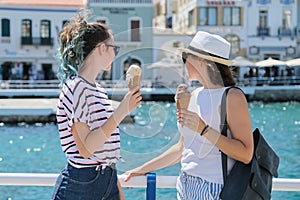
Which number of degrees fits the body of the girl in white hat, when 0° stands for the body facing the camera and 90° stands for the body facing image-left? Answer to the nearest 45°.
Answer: approximately 45°

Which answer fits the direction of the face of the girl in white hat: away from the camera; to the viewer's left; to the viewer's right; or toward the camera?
to the viewer's left

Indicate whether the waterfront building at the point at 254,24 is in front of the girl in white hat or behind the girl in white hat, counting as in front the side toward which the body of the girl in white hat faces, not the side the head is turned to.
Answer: behind

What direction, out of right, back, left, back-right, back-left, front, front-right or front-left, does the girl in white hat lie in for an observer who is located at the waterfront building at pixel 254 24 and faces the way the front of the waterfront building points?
front

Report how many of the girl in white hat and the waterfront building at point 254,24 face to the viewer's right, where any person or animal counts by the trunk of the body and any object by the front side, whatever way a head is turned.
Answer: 0

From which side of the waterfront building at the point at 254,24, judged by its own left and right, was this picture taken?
front
